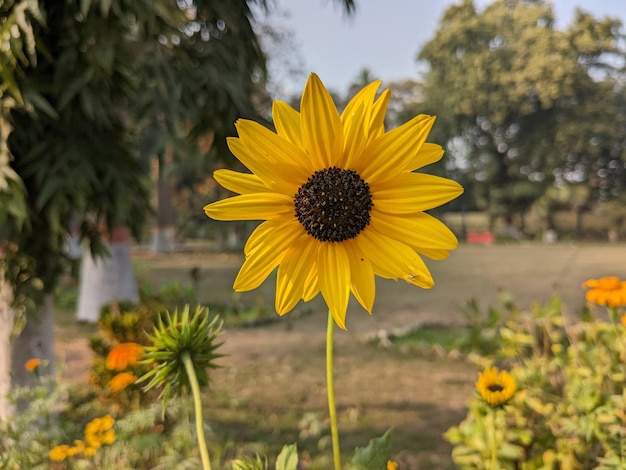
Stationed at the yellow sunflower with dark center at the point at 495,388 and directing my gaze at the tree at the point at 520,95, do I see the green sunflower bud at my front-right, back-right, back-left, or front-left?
back-left

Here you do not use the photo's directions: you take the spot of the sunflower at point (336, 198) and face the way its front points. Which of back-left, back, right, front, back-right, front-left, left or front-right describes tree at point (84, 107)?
back-right

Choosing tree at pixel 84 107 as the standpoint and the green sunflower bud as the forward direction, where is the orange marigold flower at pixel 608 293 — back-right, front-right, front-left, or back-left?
front-left

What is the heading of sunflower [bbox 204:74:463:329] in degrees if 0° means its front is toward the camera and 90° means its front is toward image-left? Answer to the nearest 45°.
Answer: approximately 0°

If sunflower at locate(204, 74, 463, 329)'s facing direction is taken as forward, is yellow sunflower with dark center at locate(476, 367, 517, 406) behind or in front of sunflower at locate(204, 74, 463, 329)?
behind

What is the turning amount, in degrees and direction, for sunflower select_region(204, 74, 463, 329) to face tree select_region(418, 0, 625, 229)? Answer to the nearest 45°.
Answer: approximately 180°

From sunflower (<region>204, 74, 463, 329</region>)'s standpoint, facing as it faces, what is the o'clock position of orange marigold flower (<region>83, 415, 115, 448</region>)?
The orange marigold flower is roughly at 5 o'clock from the sunflower.

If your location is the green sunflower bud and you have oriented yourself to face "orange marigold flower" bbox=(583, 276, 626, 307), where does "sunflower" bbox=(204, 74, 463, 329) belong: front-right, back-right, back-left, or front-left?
front-right
